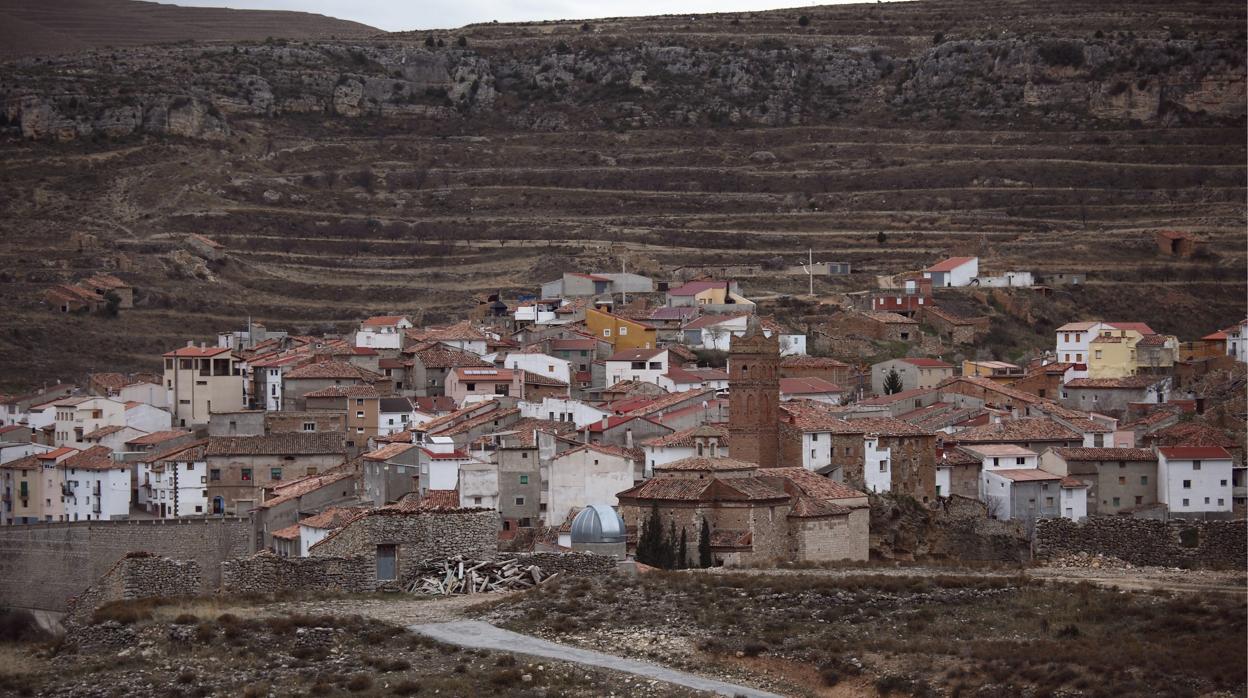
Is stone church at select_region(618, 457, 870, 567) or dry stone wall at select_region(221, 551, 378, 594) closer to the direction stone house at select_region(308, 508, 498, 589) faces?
the dry stone wall

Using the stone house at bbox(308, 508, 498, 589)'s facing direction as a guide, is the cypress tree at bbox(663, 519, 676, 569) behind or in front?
behind

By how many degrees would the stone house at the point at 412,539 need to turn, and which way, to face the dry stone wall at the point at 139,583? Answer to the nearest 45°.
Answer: approximately 90° to its right

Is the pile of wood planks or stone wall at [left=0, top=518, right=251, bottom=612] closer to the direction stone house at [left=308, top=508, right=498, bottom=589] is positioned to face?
the pile of wood planks

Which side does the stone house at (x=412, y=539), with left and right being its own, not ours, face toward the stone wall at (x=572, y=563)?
left

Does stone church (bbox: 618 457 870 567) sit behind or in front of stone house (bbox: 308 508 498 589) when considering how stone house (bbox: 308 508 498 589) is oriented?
behind

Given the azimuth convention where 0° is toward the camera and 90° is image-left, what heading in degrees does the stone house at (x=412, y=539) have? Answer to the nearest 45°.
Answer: approximately 0°

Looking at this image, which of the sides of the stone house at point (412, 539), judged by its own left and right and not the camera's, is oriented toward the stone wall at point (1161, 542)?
left

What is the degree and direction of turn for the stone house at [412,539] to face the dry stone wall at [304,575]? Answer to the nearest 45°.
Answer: approximately 90° to its right

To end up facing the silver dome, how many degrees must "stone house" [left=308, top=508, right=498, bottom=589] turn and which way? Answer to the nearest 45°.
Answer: approximately 135° to its left
